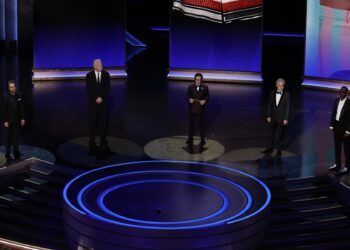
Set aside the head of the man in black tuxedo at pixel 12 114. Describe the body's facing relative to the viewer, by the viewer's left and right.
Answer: facing the viewer

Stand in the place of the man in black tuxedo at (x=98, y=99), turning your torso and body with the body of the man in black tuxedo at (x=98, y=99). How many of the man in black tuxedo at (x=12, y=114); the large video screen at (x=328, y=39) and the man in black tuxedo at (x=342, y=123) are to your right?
1

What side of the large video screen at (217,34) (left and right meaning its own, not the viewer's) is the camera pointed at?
front

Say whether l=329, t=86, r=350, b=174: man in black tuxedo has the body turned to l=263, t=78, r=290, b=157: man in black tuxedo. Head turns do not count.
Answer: no

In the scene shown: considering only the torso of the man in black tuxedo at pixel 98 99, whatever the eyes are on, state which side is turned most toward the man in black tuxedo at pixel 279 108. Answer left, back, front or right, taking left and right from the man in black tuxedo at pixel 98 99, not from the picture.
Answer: left

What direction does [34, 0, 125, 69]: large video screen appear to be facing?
toward the camera

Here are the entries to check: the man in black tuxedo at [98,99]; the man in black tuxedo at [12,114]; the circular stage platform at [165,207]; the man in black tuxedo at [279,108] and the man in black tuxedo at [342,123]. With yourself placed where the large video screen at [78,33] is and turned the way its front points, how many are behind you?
0

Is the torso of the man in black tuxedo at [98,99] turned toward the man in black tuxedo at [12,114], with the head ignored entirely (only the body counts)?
no

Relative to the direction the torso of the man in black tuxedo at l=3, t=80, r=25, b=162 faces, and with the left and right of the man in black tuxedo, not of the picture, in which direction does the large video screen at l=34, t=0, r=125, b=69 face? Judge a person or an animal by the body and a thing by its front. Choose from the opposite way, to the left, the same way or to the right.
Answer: the same way

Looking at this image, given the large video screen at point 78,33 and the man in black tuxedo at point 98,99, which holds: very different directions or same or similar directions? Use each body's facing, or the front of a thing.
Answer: same or similar directions

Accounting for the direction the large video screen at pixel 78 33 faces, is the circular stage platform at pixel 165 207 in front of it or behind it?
in front

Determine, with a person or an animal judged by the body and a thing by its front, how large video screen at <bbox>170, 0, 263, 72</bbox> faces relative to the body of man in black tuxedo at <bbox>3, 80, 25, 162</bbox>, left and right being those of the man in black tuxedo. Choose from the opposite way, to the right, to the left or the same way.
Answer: the same way

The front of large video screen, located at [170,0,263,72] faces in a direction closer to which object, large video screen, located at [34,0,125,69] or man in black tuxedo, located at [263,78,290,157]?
the man in black tuxedo

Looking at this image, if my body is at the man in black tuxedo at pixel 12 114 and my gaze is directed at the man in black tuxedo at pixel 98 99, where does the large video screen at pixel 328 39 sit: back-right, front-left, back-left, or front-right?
front-left

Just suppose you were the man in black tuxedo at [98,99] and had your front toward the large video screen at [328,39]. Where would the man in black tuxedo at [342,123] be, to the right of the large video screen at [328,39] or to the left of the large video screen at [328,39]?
right

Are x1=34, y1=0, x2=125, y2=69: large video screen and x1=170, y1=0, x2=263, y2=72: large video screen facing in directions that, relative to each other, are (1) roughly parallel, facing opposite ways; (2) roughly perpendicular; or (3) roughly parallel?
roughly parallel
